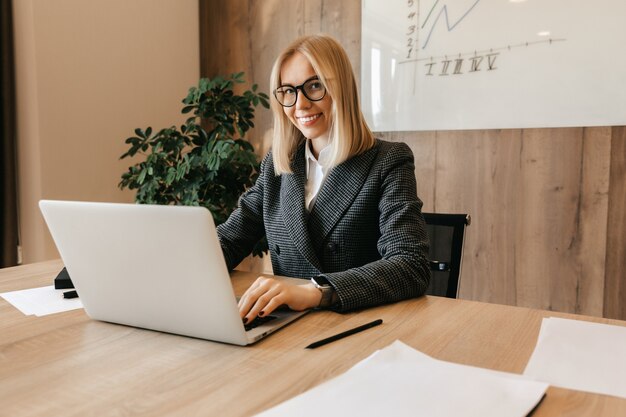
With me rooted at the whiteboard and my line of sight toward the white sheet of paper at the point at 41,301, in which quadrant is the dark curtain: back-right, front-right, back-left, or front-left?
front-right

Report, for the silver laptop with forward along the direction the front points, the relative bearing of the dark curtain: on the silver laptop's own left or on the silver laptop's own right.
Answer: on the silver laptop's own left

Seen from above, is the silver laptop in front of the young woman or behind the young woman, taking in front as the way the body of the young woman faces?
in front

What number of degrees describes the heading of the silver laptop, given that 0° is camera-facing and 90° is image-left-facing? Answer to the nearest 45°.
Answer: approximately 225°

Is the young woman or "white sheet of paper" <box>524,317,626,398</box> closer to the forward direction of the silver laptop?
the young woman

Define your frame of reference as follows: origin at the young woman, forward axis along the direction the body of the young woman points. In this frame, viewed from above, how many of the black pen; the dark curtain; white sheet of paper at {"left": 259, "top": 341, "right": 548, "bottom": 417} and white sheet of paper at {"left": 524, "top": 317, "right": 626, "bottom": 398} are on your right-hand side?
1

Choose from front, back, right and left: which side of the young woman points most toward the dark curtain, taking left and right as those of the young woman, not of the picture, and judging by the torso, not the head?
right

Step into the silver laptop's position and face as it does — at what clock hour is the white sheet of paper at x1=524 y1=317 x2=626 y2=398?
The white sheet of paper is roughly at 2 o'clock from the silver laptop.

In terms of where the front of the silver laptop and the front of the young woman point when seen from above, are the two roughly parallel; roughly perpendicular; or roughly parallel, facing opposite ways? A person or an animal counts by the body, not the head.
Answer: roughly parallel, facing opposite ways

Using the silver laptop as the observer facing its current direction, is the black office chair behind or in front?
in front

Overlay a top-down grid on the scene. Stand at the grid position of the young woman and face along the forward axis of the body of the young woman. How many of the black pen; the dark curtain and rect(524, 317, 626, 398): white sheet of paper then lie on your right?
1

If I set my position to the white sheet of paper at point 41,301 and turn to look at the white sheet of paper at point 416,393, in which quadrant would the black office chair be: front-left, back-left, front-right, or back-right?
front-left

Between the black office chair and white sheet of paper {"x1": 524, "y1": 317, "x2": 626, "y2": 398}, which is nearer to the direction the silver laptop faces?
the black office chair

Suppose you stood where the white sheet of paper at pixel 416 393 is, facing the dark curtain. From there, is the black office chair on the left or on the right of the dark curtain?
right

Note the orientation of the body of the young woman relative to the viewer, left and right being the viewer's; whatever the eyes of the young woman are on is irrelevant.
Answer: facing the viewer and to the left of the viewer

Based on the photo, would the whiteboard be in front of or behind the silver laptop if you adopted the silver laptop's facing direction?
in front

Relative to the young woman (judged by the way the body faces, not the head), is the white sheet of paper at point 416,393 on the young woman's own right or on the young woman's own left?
on the young woman's own left
